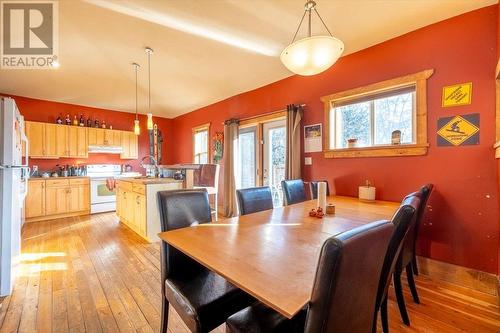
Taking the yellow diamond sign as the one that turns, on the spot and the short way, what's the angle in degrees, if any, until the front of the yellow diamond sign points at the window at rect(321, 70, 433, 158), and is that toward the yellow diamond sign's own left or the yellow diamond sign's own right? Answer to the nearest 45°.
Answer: approximately 90° to the yellow diamond sign's own right

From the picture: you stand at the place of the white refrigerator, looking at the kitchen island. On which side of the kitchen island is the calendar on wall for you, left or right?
right

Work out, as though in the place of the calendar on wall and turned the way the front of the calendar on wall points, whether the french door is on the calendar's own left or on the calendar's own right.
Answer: on the calendar's own right

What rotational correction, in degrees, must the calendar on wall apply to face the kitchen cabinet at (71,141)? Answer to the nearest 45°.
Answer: approximately 45° to its right

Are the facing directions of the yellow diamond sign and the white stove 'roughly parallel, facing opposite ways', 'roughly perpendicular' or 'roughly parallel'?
roughly perpendicular

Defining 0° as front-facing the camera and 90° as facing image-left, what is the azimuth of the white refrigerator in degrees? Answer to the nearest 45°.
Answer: approximately 270°

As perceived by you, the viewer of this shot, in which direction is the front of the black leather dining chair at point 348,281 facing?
facing away from the viewer and to the left of the viewer
